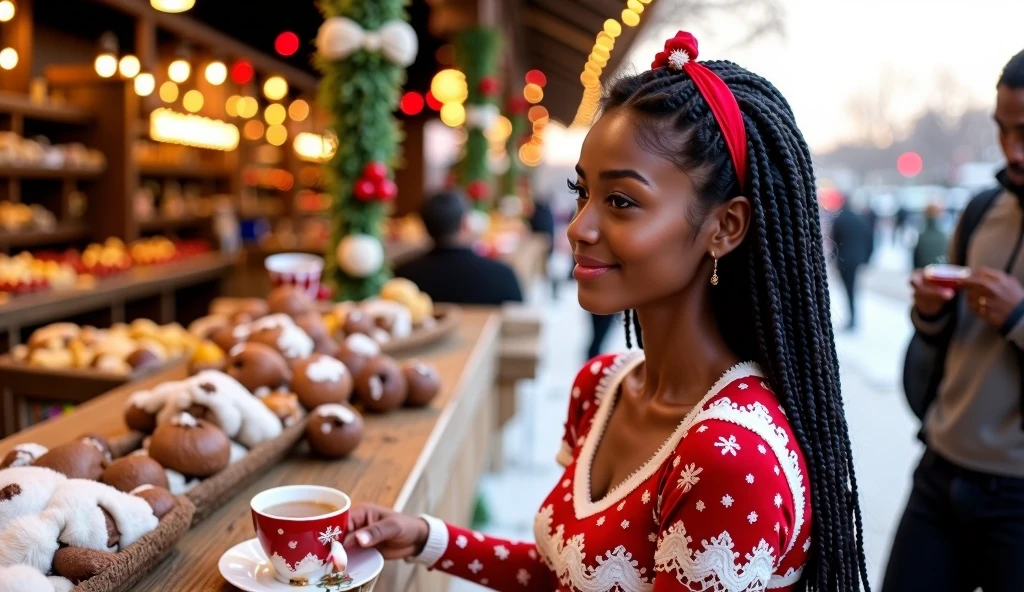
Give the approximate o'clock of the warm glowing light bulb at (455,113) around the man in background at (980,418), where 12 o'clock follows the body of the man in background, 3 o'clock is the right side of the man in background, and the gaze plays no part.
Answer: The warm glowing light bulb is roughly at 3 o'clock from the man in background.

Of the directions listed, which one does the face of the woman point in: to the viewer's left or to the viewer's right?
to the viewer's left

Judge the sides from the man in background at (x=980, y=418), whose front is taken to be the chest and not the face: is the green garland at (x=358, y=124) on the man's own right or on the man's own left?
on the man's own right

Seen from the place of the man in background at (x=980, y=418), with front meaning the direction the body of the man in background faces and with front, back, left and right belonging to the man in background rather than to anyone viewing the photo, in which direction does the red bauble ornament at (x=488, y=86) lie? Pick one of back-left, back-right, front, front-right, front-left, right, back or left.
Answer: right

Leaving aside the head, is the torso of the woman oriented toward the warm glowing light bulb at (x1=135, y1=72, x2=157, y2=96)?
no

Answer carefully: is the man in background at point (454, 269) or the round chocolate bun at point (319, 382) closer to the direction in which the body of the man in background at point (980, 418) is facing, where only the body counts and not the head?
the round chocolate bun

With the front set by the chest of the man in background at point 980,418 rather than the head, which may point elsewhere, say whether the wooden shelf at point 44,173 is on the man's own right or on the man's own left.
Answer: on the man's own right

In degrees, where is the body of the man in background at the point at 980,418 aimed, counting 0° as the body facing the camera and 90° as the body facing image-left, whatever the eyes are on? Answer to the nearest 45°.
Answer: approximately 45°

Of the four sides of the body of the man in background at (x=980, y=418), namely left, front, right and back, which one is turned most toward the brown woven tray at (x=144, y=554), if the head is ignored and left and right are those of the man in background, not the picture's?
front

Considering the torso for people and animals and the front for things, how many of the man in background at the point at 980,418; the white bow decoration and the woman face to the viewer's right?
0

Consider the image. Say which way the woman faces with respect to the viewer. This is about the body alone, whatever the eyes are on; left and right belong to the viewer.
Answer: facing the viewer and to the left of the viewer

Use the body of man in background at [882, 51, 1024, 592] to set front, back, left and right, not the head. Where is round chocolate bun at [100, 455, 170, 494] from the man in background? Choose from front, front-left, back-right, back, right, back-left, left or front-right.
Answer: front

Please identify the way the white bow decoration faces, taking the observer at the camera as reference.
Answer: facing the viewer

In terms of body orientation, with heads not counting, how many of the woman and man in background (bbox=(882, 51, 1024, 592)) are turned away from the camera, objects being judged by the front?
0

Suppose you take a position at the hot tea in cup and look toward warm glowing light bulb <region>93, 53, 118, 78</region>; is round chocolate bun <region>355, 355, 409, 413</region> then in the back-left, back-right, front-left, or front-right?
front-right

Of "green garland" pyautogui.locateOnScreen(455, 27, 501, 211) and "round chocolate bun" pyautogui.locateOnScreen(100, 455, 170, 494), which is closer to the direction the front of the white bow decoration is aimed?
the round chocolate bun

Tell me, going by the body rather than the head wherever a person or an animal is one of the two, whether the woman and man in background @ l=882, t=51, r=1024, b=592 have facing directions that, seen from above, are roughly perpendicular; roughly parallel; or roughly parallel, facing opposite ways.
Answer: roughly parallel
